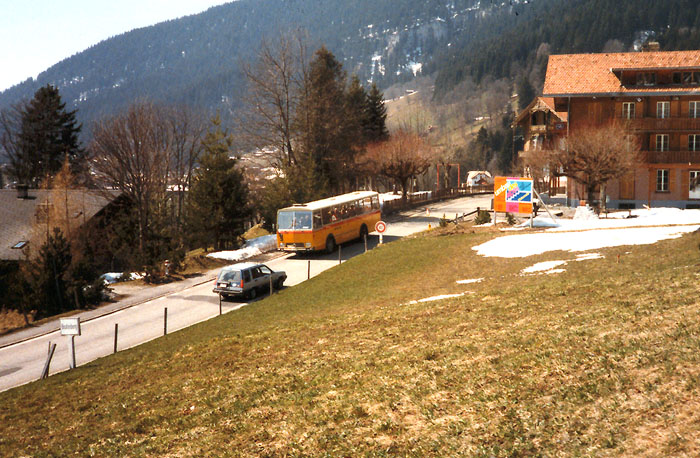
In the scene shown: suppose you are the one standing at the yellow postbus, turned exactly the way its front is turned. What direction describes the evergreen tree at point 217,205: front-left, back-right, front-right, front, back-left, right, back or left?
right

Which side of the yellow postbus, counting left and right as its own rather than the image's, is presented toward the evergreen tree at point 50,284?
front

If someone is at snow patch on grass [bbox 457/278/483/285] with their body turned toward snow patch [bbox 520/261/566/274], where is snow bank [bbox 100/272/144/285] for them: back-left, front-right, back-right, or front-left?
back-left

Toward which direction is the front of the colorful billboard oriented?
toward the camera

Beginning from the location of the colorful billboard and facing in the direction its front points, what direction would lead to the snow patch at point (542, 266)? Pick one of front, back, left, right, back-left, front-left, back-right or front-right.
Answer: front

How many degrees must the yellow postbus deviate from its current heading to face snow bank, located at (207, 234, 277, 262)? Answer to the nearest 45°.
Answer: approximately 90° to its right

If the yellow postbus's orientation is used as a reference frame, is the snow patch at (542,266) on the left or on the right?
on its left

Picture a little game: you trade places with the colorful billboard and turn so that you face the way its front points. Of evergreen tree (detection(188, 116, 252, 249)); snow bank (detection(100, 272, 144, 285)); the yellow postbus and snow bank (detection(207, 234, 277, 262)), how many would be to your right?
4

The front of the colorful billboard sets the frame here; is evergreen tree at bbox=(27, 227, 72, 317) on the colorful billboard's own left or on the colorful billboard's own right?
on the colorful billboard's own right

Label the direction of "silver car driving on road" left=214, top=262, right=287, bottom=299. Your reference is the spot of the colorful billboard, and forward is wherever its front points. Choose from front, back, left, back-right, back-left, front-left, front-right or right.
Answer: front-right

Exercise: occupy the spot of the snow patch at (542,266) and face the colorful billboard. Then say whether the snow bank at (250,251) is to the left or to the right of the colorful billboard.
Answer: left

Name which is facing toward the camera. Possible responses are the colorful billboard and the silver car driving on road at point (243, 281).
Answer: the colorful billboard
